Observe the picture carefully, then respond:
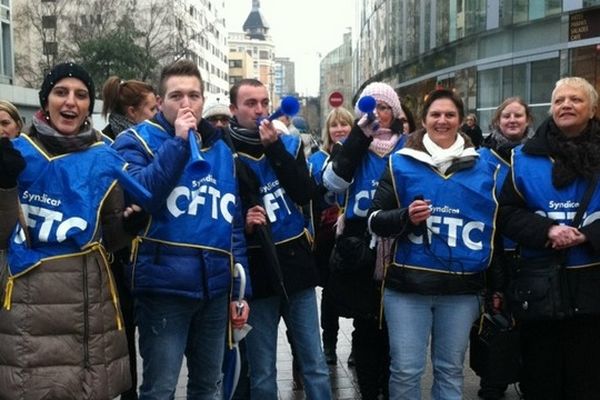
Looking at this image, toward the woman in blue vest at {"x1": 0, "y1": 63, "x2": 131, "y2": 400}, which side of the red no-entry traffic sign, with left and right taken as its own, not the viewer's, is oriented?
front

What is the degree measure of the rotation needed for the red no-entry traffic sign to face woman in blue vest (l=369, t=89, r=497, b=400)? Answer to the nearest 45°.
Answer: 0° — it already faces them

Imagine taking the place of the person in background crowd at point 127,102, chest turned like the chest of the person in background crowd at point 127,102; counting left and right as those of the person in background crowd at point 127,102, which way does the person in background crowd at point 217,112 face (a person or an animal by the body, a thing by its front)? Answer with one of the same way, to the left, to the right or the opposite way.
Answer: to the right

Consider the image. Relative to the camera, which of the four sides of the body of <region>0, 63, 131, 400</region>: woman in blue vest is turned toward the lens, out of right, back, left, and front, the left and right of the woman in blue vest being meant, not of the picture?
front

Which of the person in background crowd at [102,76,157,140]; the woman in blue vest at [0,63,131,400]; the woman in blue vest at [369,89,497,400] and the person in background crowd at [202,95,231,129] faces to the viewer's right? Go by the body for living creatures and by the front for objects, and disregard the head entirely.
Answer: the person in background crowd at [102,76,157,140]

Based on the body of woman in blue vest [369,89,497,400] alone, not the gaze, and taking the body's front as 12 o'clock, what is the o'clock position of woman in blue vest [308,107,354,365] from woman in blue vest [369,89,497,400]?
woman in blue vest [308,107,354,365] is roughly at 5 o'clock from woman in blue vest [369,89,497,400].

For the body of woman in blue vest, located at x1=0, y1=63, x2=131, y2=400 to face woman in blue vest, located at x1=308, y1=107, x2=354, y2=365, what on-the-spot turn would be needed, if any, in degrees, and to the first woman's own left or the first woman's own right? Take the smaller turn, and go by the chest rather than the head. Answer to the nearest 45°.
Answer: approximately 135° to the first woman's own left

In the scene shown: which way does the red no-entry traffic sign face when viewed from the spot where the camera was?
facing the viewer

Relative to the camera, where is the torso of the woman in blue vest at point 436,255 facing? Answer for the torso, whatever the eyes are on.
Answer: toward the camera

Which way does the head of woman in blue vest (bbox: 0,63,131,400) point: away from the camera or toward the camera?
toward the camera

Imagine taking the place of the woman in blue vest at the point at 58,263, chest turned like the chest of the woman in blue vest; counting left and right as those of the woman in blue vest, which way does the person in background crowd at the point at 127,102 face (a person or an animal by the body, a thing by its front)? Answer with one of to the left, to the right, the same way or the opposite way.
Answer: to the left

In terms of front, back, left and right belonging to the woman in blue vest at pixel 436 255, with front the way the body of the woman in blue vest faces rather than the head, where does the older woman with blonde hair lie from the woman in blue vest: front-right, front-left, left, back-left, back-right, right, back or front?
left

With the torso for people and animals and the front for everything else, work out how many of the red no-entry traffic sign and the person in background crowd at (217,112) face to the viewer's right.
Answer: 0

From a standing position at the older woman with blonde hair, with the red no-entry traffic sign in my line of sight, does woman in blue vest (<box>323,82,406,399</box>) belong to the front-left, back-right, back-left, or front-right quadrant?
front-left

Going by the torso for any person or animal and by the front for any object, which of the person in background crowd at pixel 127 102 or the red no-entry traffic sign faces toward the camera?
the red no-entry traffic sign
